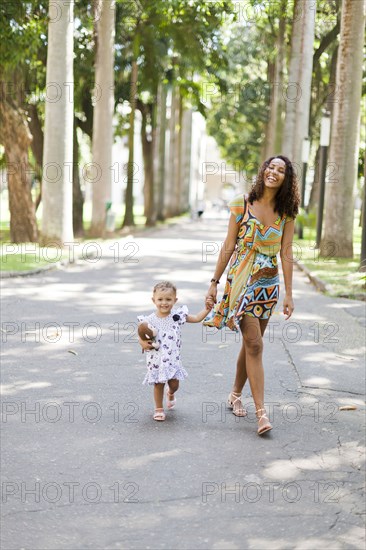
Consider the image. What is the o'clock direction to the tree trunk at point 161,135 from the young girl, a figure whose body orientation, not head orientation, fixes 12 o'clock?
The tree trunk is roughly at 6 o'clock from the young girl.

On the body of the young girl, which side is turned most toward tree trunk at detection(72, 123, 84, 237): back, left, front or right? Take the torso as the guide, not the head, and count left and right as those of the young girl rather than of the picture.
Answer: back

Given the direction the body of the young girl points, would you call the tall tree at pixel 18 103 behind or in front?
behind

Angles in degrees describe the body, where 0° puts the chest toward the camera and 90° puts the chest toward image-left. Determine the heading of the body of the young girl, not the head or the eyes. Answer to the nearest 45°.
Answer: approximately 0°

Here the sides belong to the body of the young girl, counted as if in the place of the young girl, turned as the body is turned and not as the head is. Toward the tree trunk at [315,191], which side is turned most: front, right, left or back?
back
